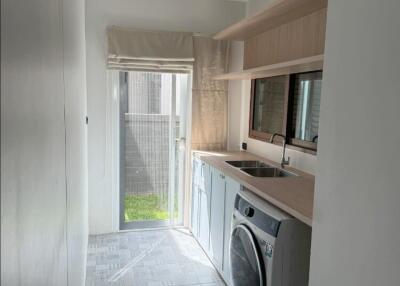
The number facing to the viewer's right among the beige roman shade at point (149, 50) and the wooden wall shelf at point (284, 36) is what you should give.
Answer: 0

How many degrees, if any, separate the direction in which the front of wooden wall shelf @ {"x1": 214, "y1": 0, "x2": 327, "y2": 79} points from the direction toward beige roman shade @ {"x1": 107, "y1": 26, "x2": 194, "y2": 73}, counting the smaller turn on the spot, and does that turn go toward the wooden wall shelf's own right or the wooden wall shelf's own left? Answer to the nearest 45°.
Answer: approximately 90° to the wooden wall shelf's own right

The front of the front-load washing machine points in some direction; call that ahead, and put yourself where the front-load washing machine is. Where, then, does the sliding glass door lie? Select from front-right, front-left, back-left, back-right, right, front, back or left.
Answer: right

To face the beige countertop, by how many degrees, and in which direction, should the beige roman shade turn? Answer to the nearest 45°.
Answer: approximately 45° to its left

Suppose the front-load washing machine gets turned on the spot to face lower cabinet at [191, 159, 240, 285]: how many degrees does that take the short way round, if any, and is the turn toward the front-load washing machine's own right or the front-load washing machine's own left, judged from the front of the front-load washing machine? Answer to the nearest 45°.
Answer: approximately 90° to the front-load washing machine's own right

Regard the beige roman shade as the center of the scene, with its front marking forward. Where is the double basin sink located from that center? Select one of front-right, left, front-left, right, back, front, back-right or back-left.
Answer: front-left

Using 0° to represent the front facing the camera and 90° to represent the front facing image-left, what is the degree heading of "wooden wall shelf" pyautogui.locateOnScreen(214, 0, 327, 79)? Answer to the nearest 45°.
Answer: approximately 45°
